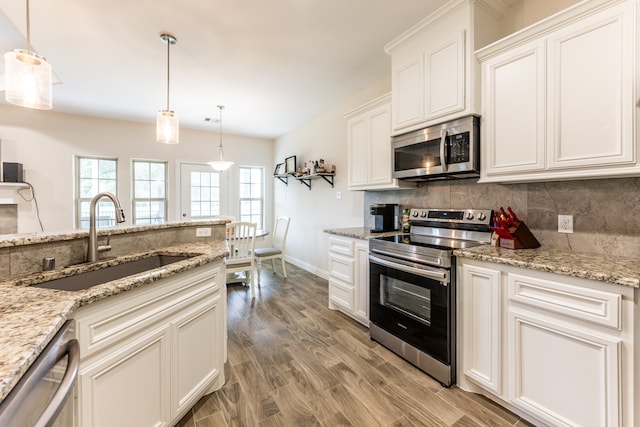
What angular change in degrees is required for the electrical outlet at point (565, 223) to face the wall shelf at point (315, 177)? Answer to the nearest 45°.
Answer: approximately 90° to its right

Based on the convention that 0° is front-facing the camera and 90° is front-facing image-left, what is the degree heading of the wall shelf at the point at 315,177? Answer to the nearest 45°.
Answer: approximately 45°

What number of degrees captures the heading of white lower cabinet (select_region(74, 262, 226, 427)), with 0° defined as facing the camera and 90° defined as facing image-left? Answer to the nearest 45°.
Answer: approximately 315°

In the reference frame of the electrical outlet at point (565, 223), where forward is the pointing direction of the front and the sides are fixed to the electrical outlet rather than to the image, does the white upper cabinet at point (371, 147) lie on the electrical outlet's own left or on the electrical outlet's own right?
on the electrical outlet's own right

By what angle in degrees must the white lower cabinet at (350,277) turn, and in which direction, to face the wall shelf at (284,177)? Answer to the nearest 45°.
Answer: approximately 90° to its right

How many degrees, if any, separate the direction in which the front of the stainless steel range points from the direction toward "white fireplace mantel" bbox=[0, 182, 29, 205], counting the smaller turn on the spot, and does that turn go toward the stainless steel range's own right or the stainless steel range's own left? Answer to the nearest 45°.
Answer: approximately 45° to the stainless steel range's own right

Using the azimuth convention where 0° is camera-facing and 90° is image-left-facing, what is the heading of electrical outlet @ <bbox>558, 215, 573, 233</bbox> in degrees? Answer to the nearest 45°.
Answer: approximately 0°

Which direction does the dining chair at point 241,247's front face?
away from the camera

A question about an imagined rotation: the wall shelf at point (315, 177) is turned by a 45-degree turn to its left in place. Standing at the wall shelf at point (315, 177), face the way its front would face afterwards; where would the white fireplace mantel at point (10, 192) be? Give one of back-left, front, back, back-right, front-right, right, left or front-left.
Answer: right

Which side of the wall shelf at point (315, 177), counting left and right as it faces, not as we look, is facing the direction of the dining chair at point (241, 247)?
front

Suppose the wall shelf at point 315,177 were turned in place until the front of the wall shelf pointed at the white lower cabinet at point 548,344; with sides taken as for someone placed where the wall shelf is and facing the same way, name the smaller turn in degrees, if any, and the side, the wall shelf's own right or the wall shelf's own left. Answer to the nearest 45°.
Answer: approximately 90° to the wall shelf's own left

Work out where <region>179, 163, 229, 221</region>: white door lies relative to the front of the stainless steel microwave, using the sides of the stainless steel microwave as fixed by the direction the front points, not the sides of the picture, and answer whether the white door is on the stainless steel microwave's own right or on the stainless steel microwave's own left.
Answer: on the stainless steel microwave's own right

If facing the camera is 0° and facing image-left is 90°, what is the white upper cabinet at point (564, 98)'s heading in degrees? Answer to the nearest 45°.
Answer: approximately 45°

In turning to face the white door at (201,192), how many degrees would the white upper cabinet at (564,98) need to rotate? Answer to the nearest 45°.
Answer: approximately 45° to its right
